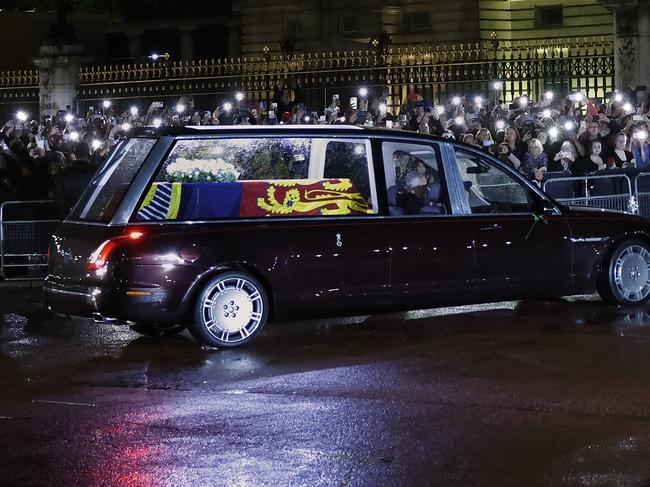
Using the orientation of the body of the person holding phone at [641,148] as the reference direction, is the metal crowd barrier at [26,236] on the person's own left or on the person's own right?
on the person's own right

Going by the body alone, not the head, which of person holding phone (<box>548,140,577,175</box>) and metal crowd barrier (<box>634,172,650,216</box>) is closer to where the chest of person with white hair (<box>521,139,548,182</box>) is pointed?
the metal crowd barrier

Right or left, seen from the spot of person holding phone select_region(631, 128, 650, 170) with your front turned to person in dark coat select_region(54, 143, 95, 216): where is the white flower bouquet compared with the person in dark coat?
left

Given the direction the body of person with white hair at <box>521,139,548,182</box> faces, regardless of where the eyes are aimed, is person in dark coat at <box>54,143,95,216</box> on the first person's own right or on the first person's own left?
on the first person's own right

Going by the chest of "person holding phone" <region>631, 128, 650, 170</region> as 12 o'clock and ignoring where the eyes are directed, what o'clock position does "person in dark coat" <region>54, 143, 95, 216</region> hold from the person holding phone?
The person in dark coat is roughly at 2 o'clock from the person holding phone.

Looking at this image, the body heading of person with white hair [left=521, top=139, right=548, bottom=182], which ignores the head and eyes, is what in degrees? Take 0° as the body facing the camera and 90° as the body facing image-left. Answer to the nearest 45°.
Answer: approximately 0°

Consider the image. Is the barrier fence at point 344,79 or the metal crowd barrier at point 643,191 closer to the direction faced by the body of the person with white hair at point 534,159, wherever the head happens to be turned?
the metal crowd barrier
